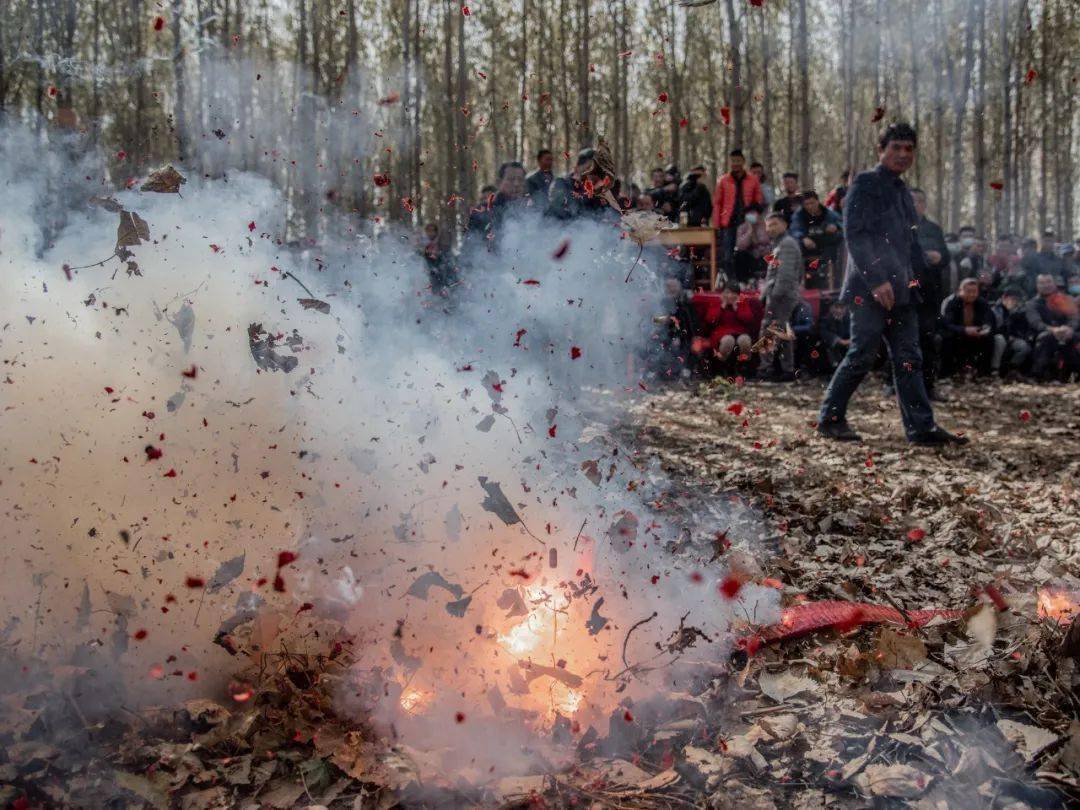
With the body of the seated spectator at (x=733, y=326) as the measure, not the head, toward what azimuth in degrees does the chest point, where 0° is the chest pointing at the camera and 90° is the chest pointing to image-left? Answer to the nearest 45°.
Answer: approximately 0°

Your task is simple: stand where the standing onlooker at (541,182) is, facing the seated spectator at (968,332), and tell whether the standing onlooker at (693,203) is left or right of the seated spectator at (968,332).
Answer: left

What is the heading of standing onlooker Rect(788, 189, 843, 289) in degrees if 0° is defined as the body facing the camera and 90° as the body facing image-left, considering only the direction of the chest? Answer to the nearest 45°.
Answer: approximately 0°

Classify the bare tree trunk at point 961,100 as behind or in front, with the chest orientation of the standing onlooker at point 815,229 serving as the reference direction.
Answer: behind
